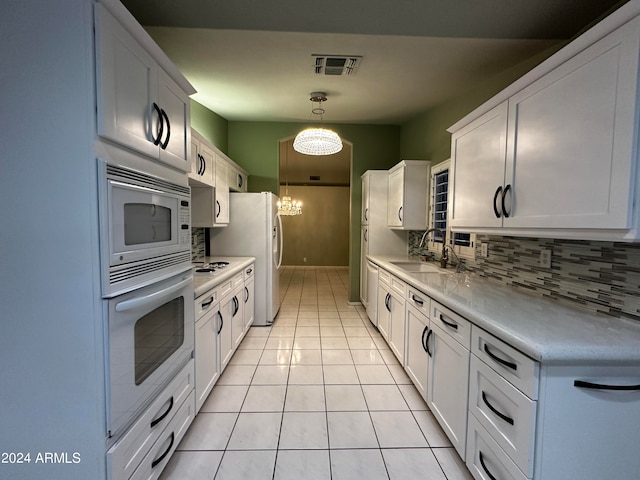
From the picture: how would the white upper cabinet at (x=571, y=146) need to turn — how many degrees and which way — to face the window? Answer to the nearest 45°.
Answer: approximately 90° to its right

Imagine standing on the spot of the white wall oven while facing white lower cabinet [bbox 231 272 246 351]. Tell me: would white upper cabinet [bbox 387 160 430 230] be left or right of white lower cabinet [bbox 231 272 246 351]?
right

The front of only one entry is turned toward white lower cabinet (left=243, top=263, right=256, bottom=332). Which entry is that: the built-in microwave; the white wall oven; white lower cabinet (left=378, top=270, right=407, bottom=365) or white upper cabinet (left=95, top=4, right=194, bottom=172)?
white lower cabinet (left=378, top=270, right=407, bottom=365)

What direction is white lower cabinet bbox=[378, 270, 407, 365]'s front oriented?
to the viewer's left

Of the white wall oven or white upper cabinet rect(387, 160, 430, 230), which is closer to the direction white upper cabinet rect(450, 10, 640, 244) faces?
the white wall oven

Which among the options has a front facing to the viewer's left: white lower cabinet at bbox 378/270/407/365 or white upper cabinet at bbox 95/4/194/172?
the white lower cabinet

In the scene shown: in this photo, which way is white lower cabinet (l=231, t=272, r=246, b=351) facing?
to the viewer's right

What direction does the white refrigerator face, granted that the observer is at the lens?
facing to the right of the viewer

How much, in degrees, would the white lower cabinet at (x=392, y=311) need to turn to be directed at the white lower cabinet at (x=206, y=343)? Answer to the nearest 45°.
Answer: approximately 45° to its left

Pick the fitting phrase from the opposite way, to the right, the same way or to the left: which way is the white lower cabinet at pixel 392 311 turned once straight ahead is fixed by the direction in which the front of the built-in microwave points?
the opposite way
